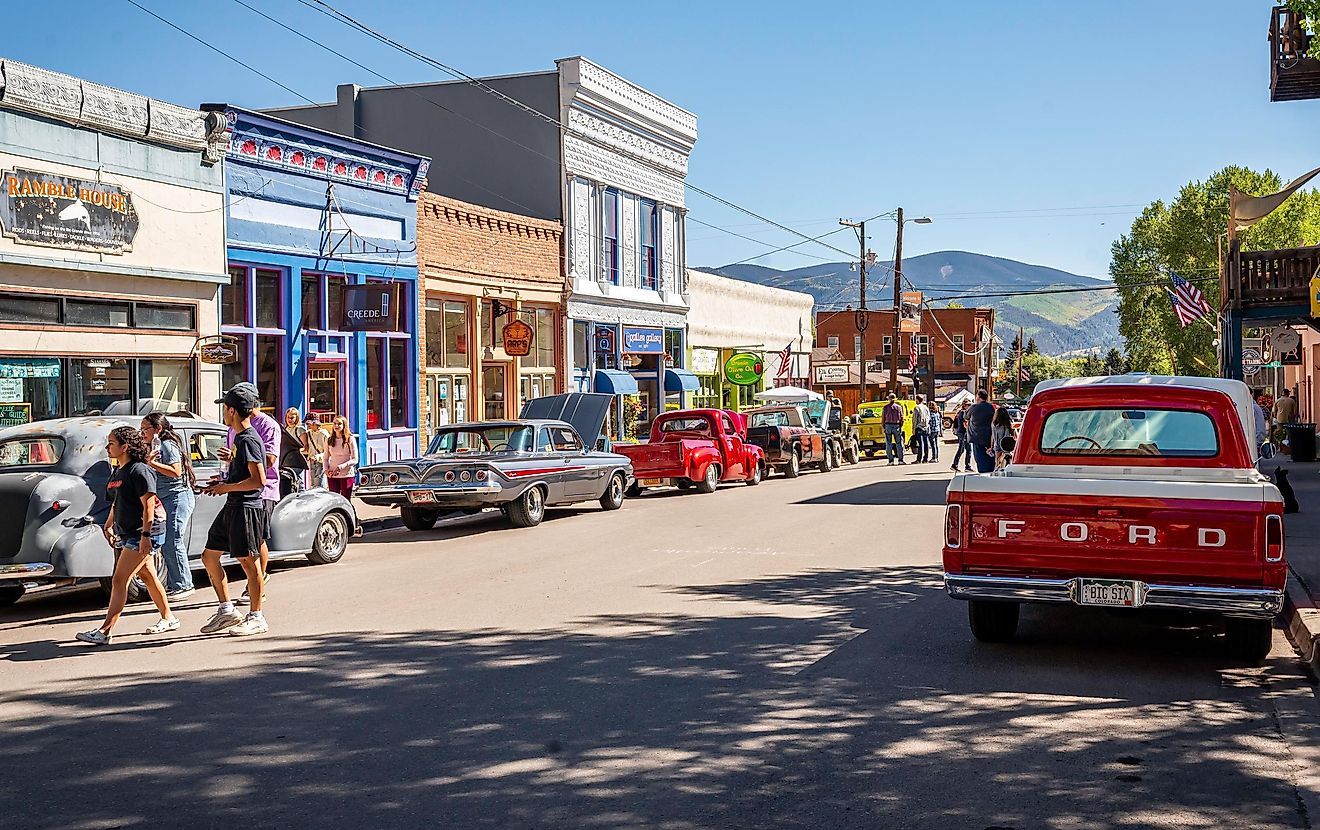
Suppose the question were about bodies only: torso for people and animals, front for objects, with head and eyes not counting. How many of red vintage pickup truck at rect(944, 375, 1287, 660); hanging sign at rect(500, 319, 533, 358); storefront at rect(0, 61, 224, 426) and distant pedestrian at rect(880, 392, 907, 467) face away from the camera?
2

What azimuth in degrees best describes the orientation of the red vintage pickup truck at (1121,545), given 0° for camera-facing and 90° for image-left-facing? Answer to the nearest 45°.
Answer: approximately 180°

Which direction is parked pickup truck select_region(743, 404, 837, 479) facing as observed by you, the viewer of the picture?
facing away from the viewer and to the right of the viewer

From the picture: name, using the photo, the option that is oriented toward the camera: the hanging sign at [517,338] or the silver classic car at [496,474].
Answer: the hanging sign

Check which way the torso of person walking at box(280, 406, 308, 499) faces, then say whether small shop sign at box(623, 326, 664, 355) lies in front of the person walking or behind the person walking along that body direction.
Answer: behind

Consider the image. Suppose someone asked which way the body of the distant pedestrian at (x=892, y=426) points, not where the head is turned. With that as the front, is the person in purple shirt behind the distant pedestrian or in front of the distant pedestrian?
behind

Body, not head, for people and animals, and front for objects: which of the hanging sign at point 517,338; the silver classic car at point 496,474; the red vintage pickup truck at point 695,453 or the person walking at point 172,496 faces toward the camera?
the hanging sign

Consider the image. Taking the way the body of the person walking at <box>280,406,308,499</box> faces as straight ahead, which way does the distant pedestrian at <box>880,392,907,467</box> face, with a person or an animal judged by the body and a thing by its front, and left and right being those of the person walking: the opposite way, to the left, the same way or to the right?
the opposite way

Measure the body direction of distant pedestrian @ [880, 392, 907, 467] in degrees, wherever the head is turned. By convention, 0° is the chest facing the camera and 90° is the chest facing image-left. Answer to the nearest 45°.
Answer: approximately 180°

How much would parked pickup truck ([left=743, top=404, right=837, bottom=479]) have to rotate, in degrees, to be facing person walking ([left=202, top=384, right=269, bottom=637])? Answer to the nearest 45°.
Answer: approximately 135° to its right

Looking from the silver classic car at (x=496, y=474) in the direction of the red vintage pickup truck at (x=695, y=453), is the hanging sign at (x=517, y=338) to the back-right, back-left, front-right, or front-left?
front-left

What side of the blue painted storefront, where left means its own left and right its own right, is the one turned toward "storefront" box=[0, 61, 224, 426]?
right

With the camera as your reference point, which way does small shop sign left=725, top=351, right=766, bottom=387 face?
facing the viewer

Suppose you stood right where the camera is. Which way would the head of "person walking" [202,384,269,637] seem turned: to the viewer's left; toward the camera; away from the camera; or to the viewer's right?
to the viewer's left

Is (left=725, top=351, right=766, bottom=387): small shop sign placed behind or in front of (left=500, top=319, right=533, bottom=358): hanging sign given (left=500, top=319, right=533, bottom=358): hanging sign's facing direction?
behind

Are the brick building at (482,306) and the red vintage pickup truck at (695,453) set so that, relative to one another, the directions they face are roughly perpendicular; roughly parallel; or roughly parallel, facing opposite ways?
roughly perpendicular
